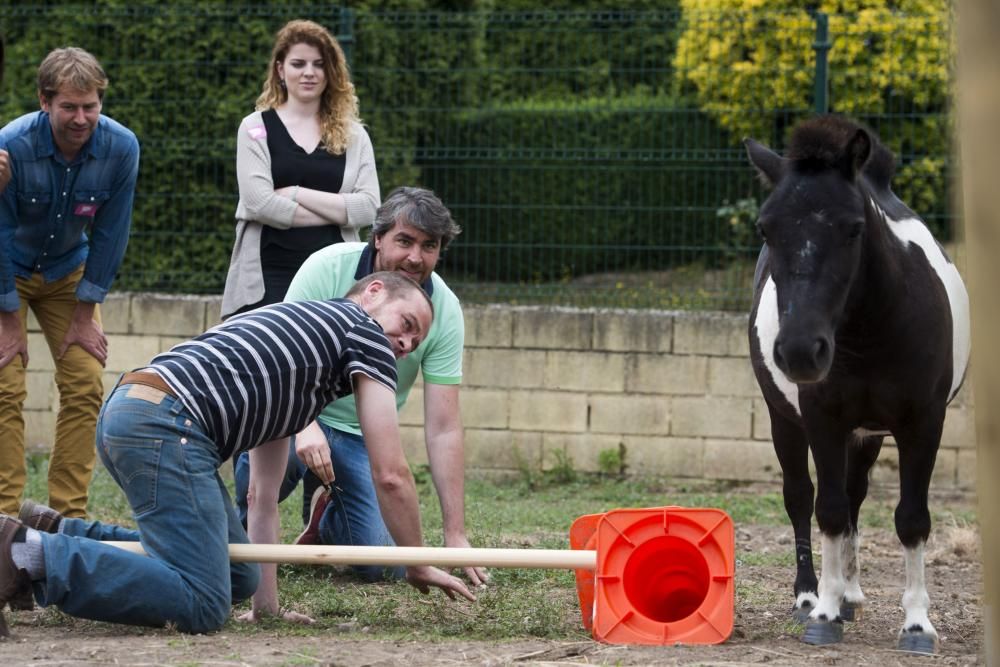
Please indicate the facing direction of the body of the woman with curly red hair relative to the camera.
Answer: toward the camera

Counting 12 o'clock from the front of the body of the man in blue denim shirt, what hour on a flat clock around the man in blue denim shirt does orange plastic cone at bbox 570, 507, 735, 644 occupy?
The orange plastic cone is roughly at 11 o'clock from the man in blue denim shirt.

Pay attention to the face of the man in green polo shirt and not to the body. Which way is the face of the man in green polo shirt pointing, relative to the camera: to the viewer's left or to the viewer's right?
to the viewer's right

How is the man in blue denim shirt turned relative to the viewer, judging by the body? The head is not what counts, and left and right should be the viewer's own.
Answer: facing the viewer

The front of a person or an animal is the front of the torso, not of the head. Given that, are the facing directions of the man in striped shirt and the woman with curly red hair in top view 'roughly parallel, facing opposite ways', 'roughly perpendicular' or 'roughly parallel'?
roughly perpendicular

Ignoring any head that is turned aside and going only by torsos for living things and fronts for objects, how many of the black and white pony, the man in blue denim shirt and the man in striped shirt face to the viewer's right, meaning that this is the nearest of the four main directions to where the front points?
1

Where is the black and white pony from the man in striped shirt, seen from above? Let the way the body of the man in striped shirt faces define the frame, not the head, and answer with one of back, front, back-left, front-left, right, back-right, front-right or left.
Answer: front

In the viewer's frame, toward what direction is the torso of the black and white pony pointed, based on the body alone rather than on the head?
toward the camera

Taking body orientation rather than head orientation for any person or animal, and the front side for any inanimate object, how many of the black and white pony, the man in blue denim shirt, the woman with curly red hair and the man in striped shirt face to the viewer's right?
1

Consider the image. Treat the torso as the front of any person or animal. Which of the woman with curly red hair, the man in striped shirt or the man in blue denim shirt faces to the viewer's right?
the man in striped shirt

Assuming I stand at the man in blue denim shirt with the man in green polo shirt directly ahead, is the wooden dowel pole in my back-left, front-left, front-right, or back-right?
front-right

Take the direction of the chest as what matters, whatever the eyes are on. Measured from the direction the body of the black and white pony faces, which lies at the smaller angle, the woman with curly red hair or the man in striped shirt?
the man in striped shirt

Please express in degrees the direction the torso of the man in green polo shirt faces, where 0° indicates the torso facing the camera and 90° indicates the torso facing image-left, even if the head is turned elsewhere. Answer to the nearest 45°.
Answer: approximately 315°

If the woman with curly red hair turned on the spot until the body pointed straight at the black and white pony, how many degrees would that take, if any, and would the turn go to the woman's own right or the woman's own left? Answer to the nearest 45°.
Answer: approximately 45° to the woman's own left

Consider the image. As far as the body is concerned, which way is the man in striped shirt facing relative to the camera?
to the viewer's right

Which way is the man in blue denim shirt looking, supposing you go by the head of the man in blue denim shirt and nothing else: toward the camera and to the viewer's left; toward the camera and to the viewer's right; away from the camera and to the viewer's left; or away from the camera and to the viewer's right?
toward the camera and to the viewer's right

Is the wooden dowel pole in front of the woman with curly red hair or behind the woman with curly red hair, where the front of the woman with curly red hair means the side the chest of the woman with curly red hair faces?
in front
